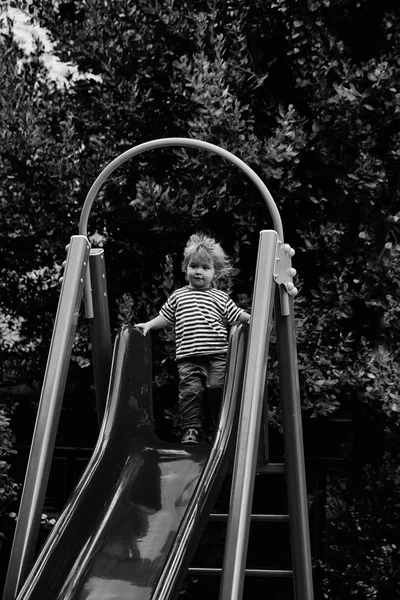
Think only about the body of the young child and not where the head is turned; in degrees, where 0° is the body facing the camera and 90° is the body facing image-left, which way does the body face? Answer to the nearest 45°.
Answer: approximately 0°
